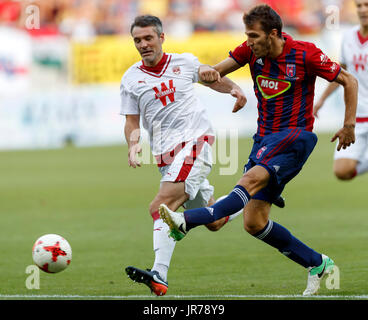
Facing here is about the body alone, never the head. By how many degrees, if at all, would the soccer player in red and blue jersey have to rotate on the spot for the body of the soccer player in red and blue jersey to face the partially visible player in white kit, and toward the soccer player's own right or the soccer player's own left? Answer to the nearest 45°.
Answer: approximately 135° to the soccer player's own right

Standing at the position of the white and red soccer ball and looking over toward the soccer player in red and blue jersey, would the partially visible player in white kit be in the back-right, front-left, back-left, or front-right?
front-left

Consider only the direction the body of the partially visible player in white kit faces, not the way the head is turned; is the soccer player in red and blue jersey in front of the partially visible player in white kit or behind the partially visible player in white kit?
in front

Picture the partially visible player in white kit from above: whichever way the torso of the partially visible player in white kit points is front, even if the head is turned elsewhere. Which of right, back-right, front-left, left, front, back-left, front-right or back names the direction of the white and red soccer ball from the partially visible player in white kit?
front-right

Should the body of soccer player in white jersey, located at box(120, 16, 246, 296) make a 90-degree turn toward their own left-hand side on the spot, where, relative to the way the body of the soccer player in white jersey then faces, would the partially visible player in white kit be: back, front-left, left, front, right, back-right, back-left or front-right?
left

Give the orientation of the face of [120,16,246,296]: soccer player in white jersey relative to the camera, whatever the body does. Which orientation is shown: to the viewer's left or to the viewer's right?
to the viewer's left

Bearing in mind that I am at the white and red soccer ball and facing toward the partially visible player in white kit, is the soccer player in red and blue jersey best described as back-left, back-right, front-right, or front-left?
front-right

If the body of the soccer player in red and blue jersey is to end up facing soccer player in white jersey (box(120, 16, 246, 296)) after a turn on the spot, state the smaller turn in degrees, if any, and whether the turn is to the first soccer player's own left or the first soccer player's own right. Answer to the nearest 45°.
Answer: approximately 90° to the first soccer player's own right

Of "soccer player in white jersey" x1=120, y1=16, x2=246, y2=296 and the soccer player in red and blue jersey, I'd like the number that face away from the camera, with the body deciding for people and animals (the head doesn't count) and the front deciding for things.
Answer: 0

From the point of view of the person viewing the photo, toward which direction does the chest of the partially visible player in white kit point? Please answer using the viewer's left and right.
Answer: facing the viewer

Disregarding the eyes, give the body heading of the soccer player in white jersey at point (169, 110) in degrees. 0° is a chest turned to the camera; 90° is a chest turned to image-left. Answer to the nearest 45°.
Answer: approximately 45°

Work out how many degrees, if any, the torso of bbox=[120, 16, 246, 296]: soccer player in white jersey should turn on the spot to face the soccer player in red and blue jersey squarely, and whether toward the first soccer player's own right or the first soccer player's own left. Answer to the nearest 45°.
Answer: approximately 90° to the first soccer player's own left

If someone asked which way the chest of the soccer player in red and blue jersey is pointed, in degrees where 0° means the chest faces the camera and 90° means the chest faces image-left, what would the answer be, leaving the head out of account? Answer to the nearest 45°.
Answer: approximately 45°
